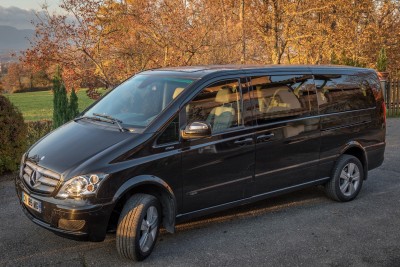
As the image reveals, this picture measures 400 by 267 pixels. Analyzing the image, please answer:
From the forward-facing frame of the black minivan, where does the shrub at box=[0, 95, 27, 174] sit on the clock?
The shrub is roughly at 3 o'clock from the black minivan.

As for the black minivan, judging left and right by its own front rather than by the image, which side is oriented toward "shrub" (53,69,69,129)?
right

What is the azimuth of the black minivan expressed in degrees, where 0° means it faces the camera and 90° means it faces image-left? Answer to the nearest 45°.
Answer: approximately 45°
